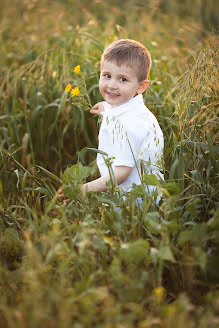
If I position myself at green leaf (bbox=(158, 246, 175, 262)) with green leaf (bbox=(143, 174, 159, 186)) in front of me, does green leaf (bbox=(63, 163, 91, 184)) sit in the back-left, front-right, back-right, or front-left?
front-left

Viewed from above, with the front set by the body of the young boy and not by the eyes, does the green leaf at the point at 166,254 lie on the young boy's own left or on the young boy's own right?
on the young boy's own left
